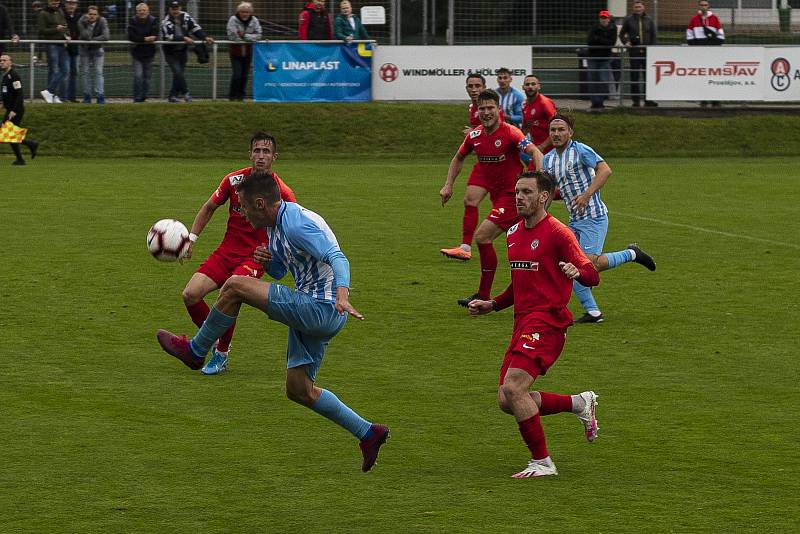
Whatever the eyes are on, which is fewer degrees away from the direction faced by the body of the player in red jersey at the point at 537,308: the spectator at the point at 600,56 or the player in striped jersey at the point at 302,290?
the player in striped jersey

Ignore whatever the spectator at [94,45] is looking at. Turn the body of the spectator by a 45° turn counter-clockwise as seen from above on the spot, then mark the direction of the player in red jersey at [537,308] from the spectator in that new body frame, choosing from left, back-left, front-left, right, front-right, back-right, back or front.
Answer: front-right

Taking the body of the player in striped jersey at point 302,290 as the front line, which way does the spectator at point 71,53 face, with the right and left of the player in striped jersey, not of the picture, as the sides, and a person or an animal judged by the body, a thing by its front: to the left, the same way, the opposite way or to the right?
to the left

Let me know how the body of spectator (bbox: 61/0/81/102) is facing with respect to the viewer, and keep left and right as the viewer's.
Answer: facing the viewer

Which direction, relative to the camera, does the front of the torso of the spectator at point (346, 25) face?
toward the camera

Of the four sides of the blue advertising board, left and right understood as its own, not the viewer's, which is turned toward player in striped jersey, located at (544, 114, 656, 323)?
front

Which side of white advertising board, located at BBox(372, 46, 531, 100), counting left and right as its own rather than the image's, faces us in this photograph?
front

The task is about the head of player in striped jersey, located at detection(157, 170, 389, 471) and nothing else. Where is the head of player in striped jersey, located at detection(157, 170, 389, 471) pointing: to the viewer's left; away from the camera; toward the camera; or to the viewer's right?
to the viewer's left

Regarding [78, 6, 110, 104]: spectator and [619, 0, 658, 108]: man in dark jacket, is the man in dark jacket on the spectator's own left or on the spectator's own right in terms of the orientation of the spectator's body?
on the spectator's own left

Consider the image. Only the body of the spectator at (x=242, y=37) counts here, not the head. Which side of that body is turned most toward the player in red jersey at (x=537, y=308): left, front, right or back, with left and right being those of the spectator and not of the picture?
front

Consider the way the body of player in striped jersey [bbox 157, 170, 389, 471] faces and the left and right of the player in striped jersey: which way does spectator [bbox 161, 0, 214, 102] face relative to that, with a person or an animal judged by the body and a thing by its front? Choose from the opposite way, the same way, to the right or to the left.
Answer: to the left
